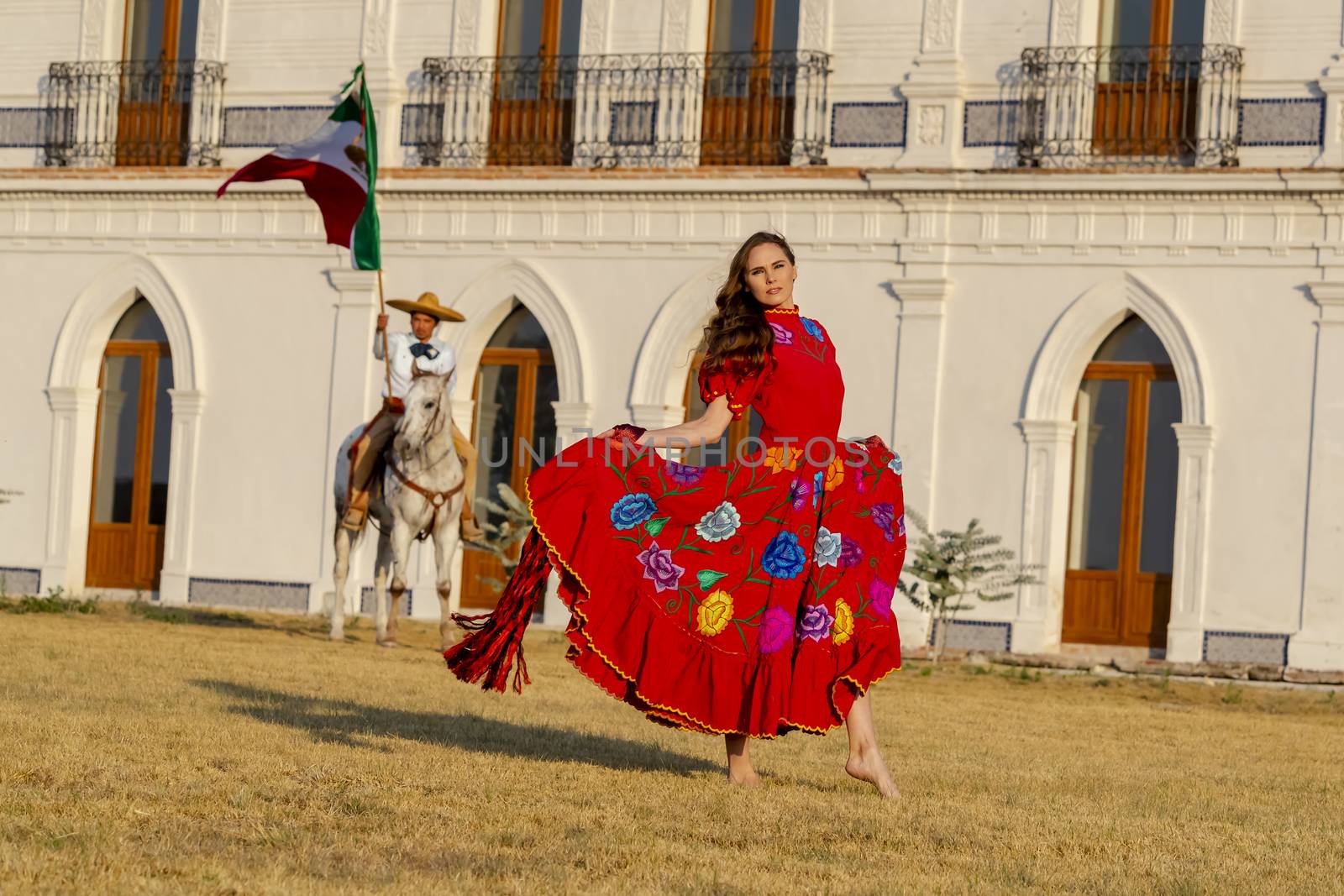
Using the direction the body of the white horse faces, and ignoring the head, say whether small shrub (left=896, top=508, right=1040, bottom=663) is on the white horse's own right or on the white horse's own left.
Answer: on the white horse's own left

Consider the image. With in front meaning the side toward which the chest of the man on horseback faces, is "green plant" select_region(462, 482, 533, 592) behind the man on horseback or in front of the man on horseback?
behind

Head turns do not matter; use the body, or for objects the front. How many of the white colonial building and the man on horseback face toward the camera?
2

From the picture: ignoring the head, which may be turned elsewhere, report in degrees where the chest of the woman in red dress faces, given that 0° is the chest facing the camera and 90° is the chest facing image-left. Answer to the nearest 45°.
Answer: approximately 315°

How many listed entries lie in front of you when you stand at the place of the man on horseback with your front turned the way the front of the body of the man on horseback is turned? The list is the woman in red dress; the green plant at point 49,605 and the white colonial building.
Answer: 1

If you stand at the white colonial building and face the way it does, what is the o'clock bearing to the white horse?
The white horse is roughly at 1 o'clock from the white colonial building.

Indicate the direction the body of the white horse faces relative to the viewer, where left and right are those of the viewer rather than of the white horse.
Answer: facing the viewer and to the right of the viewer

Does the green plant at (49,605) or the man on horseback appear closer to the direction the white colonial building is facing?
the man on horseback

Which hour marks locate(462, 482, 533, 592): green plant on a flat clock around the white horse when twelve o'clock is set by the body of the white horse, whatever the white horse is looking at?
The green plant is roughly at 8 o'clock from the white horse.

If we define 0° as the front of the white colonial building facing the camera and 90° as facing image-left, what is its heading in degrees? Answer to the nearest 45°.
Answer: approximately 0°

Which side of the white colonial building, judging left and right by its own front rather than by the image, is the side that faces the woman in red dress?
front

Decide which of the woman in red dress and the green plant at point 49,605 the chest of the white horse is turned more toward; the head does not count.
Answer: the woman in red dress

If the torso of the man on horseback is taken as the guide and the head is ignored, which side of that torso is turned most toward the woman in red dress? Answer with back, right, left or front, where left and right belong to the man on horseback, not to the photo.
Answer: front

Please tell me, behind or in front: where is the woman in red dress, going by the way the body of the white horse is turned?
in front
